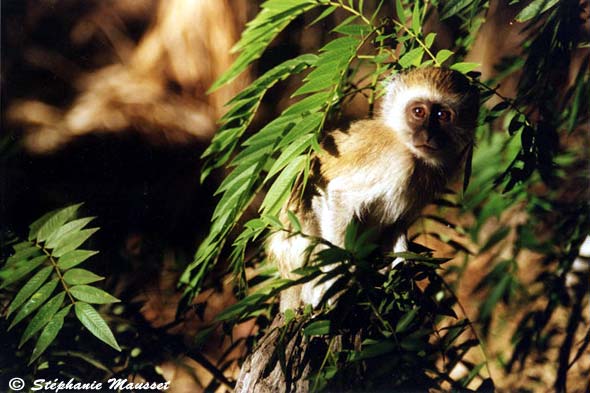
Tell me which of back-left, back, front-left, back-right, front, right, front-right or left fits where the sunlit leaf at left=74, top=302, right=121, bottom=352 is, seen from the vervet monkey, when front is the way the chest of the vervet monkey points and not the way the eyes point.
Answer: right

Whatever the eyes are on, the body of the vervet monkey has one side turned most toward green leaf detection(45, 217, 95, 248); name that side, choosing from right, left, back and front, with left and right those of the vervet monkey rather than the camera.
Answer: right

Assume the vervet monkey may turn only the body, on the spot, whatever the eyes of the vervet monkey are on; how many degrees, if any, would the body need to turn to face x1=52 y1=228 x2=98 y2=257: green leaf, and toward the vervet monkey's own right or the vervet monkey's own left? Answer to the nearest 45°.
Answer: approximately 90° to the vervet monkey's own right

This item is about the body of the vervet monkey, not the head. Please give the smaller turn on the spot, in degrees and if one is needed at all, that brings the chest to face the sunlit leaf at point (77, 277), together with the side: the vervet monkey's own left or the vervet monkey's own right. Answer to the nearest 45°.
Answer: approximately 90° to the vervet monkey's own right

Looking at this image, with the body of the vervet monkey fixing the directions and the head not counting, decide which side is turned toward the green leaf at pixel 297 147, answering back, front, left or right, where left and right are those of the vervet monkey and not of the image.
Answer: right

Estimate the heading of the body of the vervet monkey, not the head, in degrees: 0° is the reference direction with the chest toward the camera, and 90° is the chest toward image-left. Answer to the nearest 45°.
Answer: approximately 315°

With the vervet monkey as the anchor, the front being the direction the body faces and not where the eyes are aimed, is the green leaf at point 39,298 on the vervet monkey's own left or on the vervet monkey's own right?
on the vervet monkey's own right
